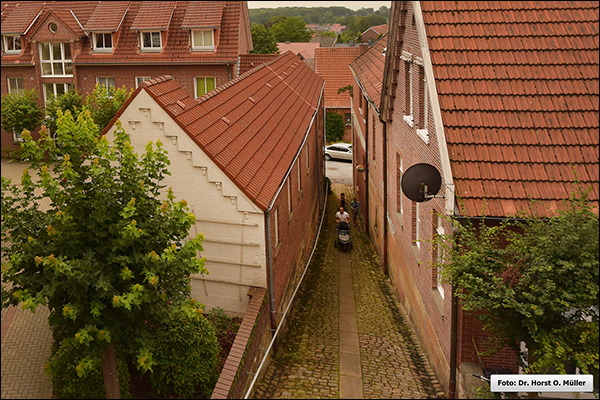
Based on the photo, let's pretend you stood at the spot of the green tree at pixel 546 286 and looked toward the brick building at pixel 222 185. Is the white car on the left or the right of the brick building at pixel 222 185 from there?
right

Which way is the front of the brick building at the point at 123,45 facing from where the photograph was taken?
facing the viewer

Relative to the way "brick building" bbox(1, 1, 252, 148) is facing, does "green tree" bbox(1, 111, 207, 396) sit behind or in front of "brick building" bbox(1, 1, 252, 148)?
in front

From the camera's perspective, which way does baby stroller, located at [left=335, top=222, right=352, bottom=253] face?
toward the camera

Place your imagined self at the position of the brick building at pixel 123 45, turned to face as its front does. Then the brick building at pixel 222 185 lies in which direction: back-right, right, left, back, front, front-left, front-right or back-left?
front

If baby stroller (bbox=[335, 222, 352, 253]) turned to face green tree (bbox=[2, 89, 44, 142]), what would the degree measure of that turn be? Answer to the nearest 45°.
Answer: approximately 135° to its right

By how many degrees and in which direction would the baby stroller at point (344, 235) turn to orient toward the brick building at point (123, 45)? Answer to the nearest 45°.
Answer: approximately 135° to its right

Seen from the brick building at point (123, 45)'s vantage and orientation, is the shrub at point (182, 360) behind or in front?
in front

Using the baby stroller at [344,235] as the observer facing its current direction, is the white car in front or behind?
behind

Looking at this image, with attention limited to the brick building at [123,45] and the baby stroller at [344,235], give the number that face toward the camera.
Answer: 2

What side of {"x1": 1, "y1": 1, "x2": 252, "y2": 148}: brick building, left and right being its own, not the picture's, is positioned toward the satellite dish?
front
